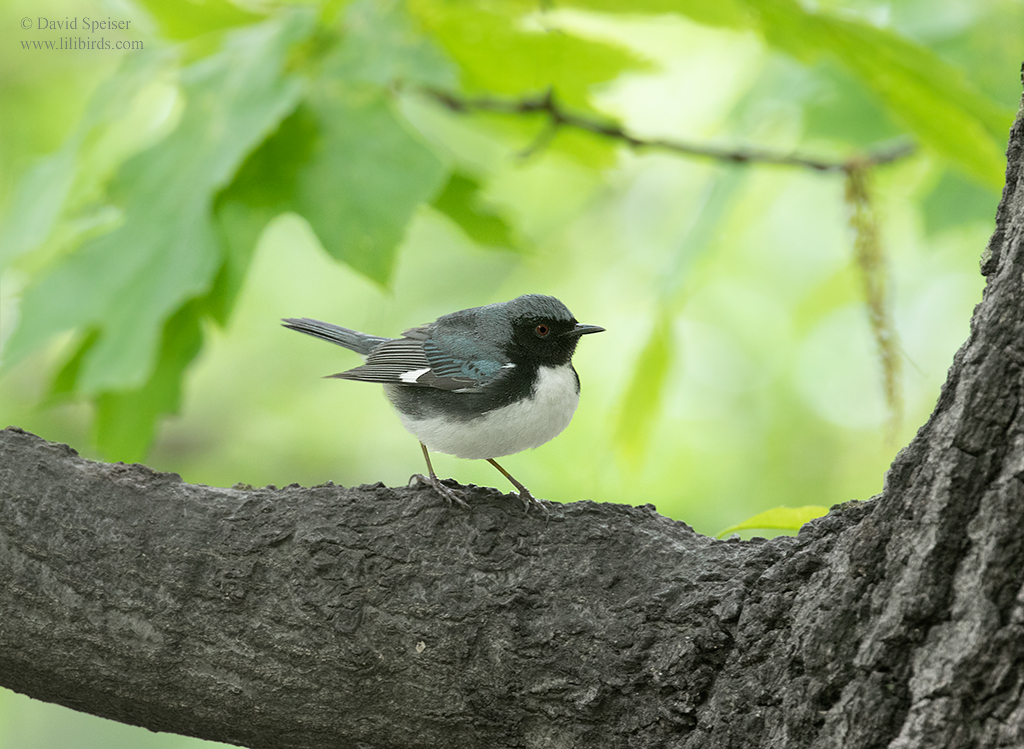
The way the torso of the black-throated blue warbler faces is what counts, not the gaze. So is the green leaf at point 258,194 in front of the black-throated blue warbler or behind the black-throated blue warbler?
behind

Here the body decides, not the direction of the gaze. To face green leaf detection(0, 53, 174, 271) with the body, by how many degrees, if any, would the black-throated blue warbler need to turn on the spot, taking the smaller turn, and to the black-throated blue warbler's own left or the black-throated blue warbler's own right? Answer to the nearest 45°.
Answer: approximately 180°

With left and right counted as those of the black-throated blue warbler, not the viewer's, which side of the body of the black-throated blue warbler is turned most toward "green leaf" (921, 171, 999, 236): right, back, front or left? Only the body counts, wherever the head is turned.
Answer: left

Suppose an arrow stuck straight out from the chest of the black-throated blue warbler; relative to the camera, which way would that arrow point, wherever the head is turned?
to the viewer's right

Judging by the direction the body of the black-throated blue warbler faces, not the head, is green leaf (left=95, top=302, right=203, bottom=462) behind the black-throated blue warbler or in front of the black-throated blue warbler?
behind

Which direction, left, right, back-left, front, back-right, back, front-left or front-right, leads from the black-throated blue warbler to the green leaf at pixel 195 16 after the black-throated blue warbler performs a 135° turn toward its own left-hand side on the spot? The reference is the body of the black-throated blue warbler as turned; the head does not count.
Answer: front-left
